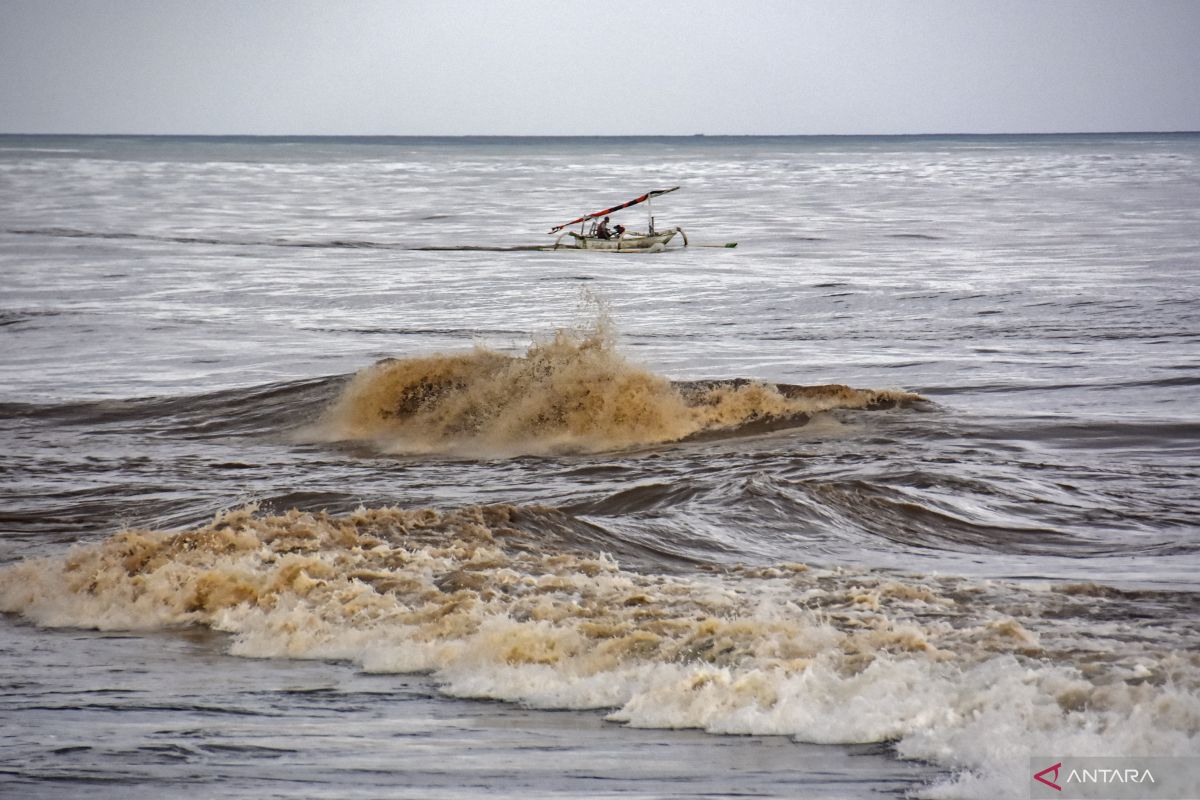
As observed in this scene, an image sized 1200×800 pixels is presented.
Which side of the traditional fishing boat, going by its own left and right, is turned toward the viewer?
right

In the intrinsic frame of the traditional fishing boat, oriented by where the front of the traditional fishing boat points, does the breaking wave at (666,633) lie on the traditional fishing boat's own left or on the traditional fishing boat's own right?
on the traditional fishing boat's own right

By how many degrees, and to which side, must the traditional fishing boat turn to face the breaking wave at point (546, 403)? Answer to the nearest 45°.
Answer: approximately 90° to its right
